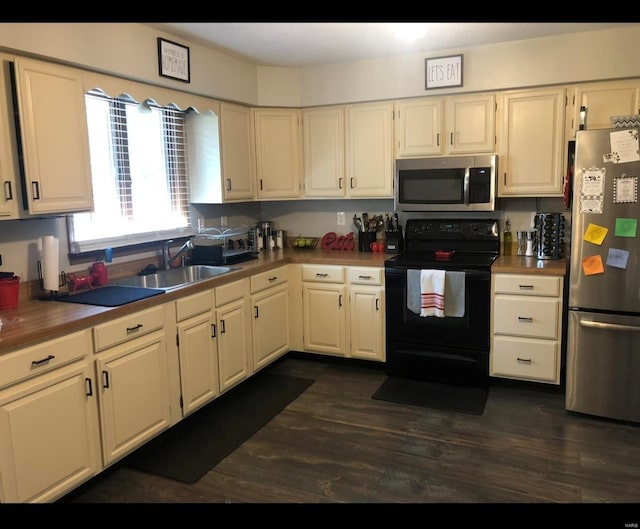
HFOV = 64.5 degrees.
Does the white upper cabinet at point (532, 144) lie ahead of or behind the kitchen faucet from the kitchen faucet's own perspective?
ahead

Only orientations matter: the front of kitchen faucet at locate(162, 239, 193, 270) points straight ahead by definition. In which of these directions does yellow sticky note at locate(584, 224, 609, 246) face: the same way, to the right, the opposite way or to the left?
to the right

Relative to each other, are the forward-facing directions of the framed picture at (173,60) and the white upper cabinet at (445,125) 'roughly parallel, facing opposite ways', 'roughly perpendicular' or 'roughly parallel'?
roughly perpendicular

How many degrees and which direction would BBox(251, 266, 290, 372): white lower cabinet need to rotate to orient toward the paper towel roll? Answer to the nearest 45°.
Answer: approximately 90° to its right

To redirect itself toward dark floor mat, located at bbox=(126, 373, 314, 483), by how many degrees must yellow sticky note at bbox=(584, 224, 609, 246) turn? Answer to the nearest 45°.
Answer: approximately 45° to its right

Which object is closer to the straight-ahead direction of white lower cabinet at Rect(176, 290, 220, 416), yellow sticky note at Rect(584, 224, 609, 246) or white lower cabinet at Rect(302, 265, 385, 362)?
the yellow sticky note

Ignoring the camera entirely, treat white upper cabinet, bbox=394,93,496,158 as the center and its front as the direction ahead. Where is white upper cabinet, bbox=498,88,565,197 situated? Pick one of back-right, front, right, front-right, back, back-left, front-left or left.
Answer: left

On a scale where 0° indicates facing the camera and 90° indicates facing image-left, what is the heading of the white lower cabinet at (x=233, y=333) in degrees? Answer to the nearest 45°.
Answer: approximately 315°

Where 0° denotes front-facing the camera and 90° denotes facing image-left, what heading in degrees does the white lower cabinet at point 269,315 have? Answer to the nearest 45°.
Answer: approximately 315°
